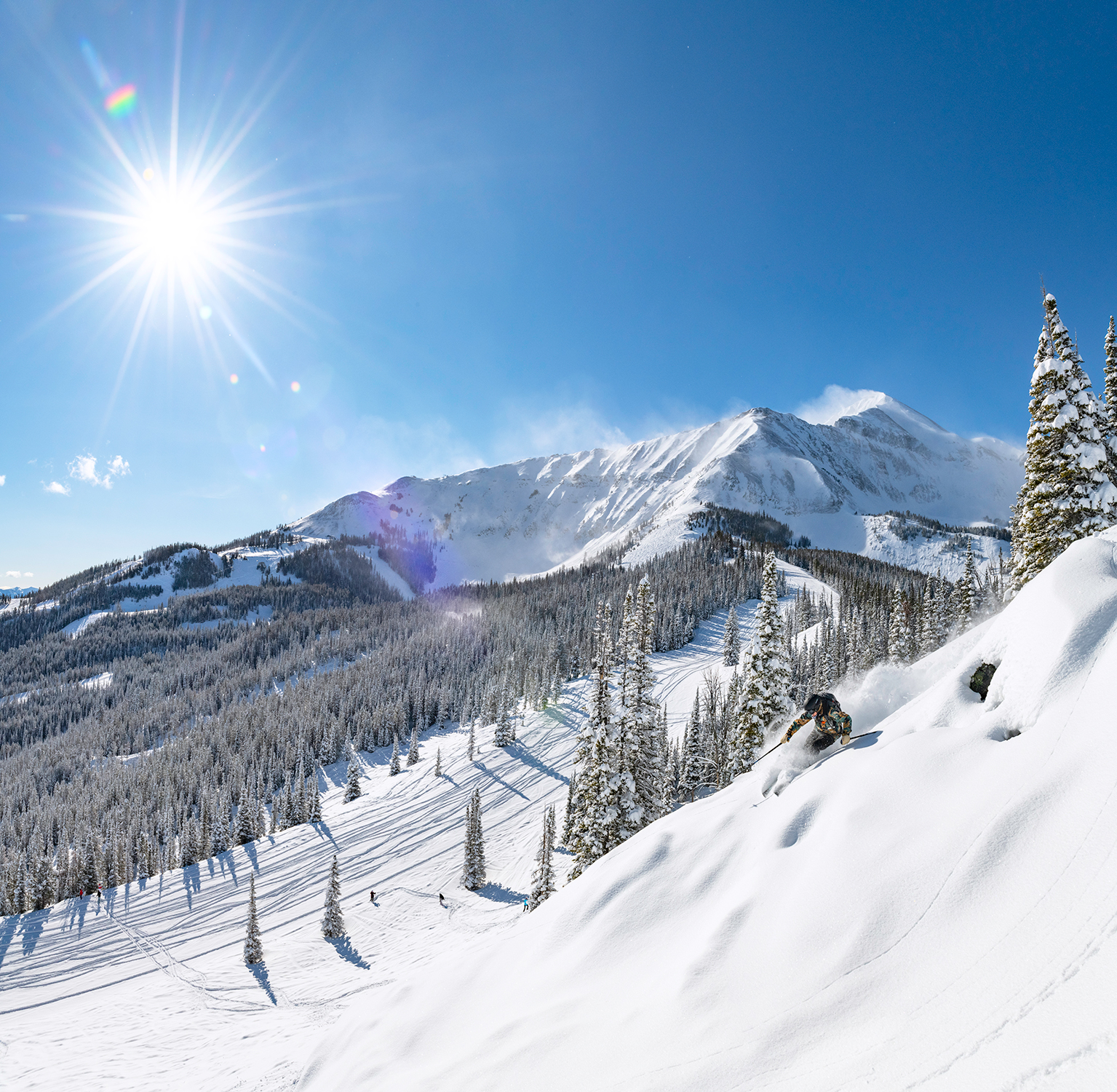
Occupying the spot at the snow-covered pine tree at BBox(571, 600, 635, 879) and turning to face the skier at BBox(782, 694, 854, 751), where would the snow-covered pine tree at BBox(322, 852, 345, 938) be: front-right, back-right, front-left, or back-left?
back-right

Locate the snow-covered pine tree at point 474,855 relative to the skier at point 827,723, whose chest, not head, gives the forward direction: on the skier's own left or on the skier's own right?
on the skier's own right

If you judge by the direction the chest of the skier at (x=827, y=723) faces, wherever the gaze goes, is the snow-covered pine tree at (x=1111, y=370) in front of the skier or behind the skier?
behind

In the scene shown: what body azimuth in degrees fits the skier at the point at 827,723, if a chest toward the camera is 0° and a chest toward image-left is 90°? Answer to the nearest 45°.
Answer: approximately 45°

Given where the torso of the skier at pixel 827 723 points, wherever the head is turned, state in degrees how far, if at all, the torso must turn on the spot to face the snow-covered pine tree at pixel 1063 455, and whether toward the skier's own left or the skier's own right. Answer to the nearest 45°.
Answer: approximately 180°

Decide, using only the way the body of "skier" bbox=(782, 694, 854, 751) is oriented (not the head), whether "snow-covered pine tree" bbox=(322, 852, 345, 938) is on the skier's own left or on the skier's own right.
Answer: on the skier's own right
